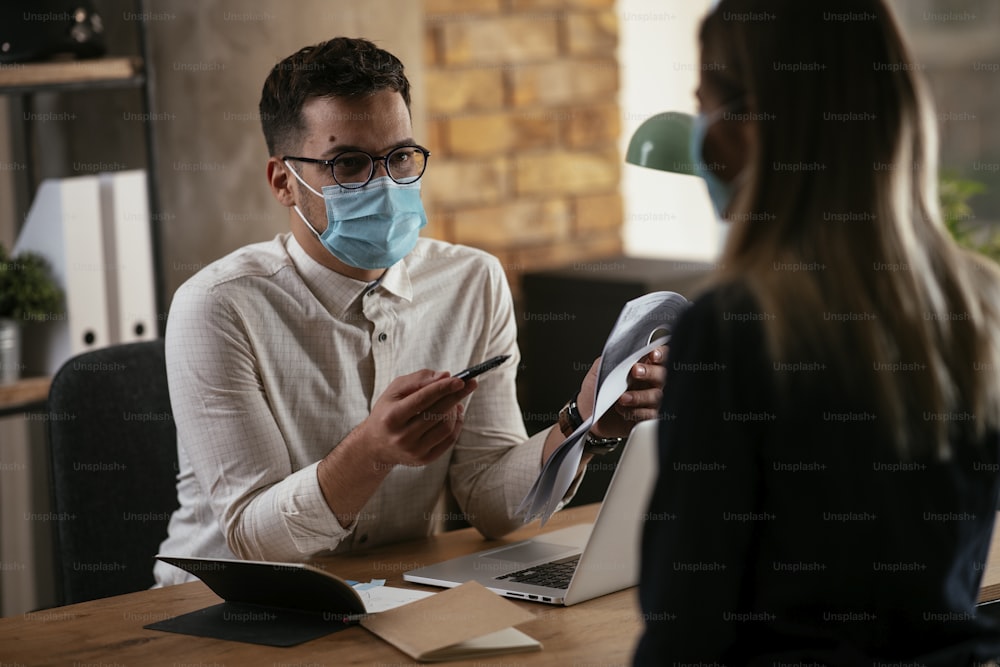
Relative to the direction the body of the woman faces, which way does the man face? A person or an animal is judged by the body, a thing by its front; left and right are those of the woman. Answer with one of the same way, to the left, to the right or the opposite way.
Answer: the opposite way

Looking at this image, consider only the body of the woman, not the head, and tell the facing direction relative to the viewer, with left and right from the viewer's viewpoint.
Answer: facing away from the viewer and to the left of the viewer

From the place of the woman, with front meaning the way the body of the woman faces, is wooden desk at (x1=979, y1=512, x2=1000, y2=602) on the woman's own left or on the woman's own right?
on the woman's own right

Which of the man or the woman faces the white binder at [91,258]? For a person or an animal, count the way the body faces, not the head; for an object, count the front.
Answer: the woman

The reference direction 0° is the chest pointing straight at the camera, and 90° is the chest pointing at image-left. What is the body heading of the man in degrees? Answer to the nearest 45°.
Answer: approximately 315°

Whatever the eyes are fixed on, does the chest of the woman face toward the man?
yes

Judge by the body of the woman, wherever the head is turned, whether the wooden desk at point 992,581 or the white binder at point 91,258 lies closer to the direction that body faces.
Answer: the white binder

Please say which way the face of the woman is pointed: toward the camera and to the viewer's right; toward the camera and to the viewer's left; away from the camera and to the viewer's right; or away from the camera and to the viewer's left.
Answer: away from the camera and to the viewer's left
